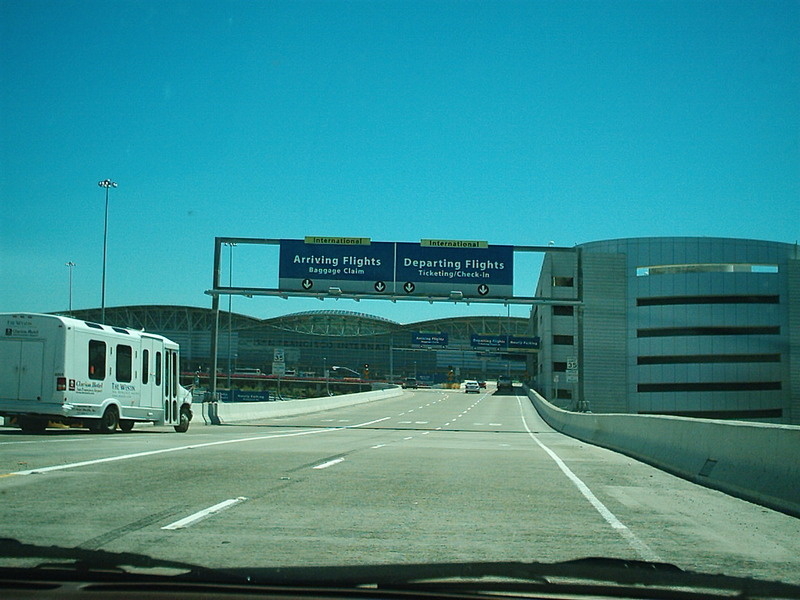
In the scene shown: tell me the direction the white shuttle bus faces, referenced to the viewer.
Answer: facing away from the viewer and to the right of the viewer

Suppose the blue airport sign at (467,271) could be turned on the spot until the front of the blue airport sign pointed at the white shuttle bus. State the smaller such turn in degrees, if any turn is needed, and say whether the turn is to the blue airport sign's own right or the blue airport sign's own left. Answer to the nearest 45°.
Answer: approximately 45° to the blue airport sign's own right

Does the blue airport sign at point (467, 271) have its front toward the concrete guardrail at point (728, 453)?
yes

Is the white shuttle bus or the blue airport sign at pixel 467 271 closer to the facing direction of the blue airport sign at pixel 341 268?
the white shuttle bus

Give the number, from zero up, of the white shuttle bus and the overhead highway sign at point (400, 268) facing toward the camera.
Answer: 1

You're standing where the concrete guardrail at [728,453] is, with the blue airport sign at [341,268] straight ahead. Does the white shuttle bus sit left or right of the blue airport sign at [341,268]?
left

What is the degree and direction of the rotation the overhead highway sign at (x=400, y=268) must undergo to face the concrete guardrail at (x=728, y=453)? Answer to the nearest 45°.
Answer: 0° — it already faces it

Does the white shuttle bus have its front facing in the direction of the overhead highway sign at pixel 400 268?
yes

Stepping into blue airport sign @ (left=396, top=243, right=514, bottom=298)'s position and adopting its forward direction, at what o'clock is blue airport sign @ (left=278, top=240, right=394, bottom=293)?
blue airport sign @ (left=278, top=240, right=394, bottom=293) is roughly at 3 o'clock from blue airport sign @ (left=396, top=243, right=514, bottom=298).

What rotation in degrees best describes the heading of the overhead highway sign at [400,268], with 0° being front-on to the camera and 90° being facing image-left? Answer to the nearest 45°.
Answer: approximately 0°
